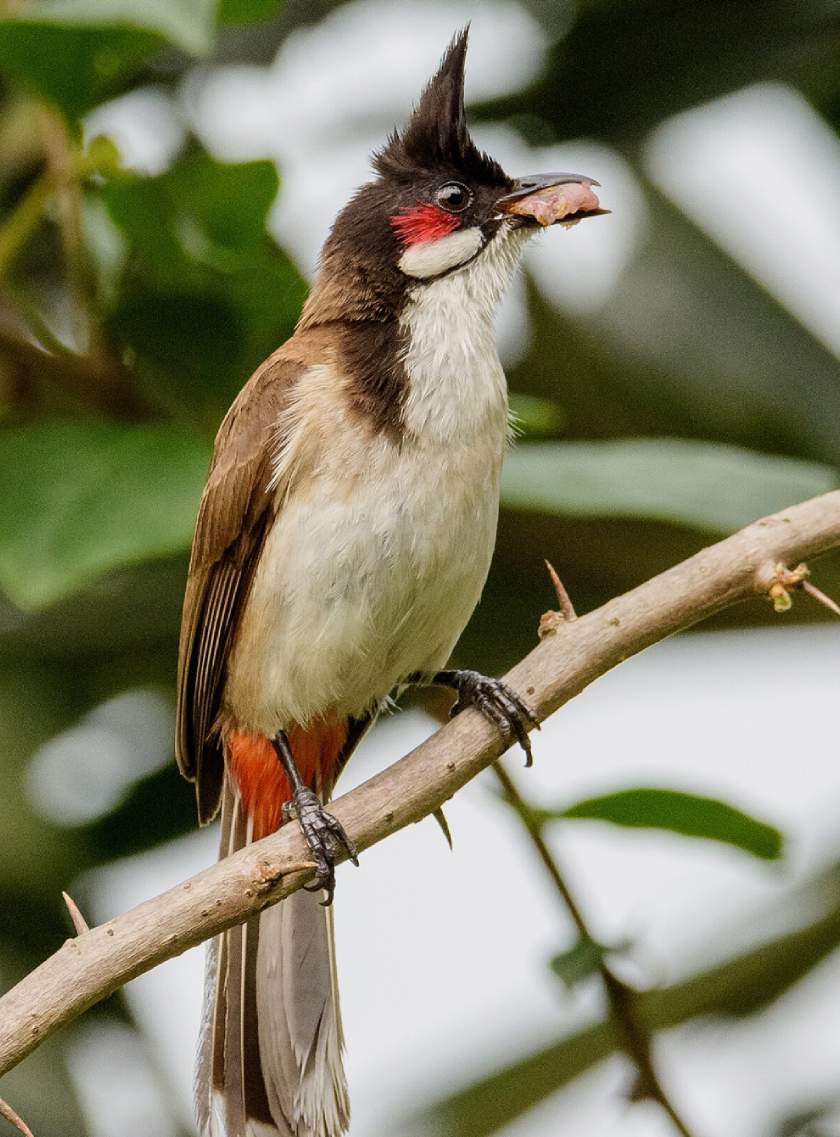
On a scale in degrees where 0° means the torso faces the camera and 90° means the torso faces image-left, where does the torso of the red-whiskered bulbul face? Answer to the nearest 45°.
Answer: approximately 315°
